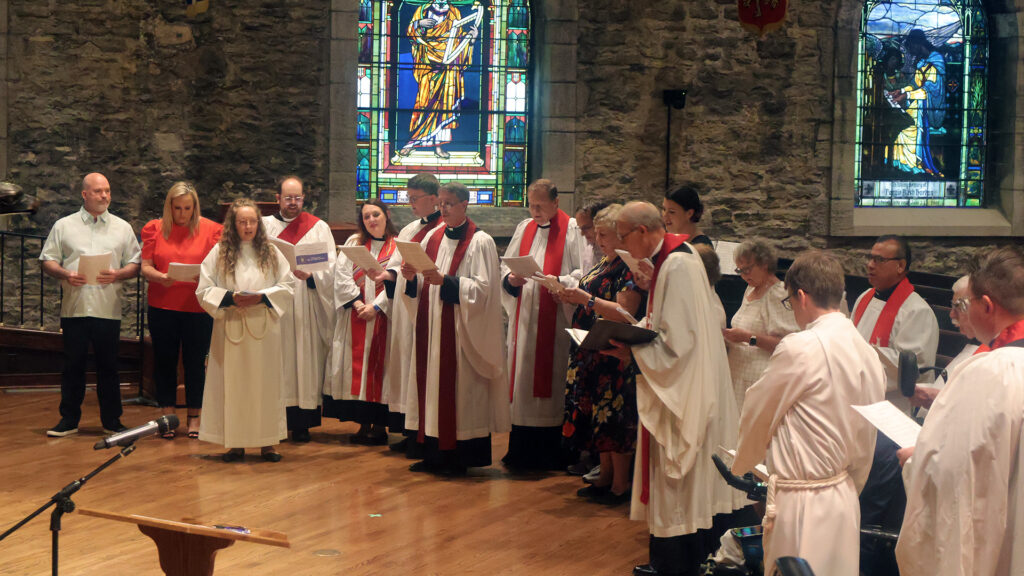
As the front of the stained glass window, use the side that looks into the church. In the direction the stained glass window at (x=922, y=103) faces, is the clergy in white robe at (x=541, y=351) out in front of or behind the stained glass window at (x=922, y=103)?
in front

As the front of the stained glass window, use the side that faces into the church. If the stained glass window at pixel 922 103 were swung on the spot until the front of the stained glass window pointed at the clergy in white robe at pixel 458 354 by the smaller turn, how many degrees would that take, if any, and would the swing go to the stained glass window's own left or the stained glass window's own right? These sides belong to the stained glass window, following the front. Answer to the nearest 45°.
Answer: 0° — it already faces them

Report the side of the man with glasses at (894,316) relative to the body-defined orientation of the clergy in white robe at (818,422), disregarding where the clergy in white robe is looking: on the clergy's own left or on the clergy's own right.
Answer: on the clergy's own right

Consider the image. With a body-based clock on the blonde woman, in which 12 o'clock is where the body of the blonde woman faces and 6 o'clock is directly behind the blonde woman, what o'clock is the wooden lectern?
The wooden lectern is roughly at 12 o'clock from the blonde woman.

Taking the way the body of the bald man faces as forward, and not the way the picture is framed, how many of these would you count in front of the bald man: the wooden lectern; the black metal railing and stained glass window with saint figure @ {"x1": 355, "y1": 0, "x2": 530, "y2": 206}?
1

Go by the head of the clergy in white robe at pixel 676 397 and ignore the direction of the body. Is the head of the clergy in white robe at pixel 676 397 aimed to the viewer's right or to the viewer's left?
to the viewer's left

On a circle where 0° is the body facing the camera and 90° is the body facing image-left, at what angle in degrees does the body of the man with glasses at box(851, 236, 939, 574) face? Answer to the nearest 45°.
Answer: approximately 45°

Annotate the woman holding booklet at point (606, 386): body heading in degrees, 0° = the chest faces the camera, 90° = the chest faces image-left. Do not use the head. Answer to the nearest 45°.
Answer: approximately 90°

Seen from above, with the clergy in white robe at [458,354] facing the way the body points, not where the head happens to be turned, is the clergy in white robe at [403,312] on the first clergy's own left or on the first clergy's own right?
on the first clergy's own right

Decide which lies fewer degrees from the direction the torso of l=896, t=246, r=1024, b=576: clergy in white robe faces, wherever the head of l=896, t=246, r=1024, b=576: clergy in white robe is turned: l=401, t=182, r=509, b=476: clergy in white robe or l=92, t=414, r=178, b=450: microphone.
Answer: the clergy in white robe

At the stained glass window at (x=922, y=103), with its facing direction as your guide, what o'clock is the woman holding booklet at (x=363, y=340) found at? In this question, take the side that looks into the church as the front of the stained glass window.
The woman holding booklet is roughly at 1 o'clock from the stained glass window.

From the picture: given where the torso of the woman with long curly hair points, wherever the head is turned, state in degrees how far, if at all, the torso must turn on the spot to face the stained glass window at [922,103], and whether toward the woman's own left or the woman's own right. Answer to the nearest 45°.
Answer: approximately 135° to the woman's own left

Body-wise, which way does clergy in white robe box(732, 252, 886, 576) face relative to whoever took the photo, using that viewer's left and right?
facing away from the viewer and to the left of the viewer

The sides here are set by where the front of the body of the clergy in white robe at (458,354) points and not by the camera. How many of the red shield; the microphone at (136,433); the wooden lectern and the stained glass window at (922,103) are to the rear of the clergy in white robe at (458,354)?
2
